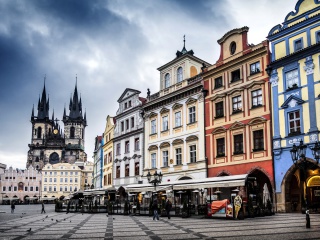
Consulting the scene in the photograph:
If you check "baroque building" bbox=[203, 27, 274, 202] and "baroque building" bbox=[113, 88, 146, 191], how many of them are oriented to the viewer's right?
0

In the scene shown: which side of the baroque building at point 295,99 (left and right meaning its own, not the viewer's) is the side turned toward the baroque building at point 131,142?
right

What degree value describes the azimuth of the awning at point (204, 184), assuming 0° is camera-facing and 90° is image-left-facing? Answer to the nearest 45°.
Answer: approximately 45°

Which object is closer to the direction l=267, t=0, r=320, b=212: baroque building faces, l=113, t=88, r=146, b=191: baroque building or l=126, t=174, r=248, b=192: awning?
the awning

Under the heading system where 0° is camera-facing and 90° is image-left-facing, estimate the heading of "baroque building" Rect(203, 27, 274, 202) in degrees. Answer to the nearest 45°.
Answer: approximately 45°

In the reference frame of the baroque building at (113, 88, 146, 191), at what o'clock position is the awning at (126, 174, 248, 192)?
The awning is roughly at 10 o'clock from the baroque building.

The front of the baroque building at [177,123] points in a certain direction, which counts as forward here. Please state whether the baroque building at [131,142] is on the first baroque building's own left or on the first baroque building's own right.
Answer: on the first baroque building's own right

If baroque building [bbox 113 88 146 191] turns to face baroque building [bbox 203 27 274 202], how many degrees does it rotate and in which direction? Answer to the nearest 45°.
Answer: approximately 90° to its left

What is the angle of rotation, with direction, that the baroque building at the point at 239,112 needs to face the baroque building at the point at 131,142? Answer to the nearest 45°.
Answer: approximately 90° to its right

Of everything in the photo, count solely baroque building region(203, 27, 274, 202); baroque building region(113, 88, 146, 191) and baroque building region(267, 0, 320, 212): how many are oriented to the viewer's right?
0

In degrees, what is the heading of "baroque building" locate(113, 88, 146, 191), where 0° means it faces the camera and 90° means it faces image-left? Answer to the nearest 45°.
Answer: approximately 45°
